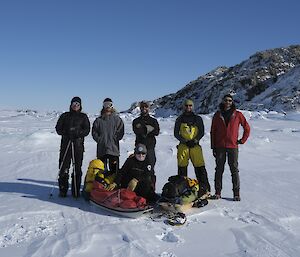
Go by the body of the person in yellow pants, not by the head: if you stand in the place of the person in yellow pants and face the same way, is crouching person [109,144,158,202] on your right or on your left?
on your right

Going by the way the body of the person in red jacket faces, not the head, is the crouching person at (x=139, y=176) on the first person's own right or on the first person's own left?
on the first person's own right

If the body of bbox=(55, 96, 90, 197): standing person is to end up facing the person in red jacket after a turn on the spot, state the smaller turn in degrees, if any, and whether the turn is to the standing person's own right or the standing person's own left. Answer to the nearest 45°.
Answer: approximately 90° to the standing person's own left

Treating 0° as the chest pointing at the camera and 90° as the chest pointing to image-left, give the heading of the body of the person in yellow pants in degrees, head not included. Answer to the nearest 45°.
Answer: approximately 0°

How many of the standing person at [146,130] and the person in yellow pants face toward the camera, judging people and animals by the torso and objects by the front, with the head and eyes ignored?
2
